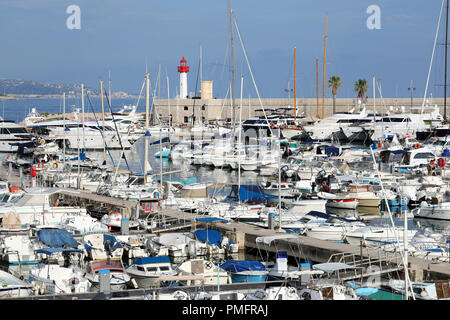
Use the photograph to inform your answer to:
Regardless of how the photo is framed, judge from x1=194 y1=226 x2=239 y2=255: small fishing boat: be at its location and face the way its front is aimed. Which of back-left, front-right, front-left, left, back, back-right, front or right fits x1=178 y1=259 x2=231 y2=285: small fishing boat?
back-left

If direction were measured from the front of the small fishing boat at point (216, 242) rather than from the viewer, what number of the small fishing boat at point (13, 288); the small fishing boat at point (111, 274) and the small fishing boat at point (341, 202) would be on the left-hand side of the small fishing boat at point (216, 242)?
2

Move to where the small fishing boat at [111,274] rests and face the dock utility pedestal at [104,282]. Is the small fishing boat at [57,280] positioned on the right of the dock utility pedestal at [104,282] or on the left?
right

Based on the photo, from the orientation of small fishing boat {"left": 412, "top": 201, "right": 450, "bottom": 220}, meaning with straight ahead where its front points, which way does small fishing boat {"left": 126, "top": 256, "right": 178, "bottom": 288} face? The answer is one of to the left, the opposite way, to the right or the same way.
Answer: the same way

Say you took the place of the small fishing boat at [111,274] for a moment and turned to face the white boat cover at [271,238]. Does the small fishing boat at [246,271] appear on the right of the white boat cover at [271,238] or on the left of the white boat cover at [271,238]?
right
